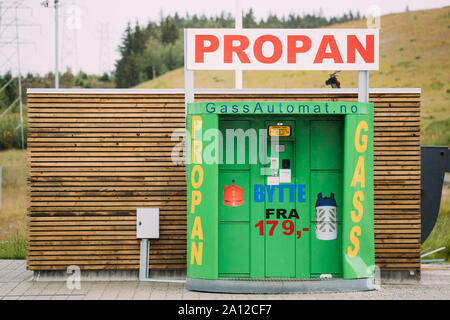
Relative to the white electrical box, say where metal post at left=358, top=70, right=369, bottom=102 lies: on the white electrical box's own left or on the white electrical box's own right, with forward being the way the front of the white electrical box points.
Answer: on the white electrical box's own left

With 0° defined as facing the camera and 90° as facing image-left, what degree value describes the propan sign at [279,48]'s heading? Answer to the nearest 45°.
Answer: approximately 0°

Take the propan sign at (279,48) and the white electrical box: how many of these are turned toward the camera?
2
